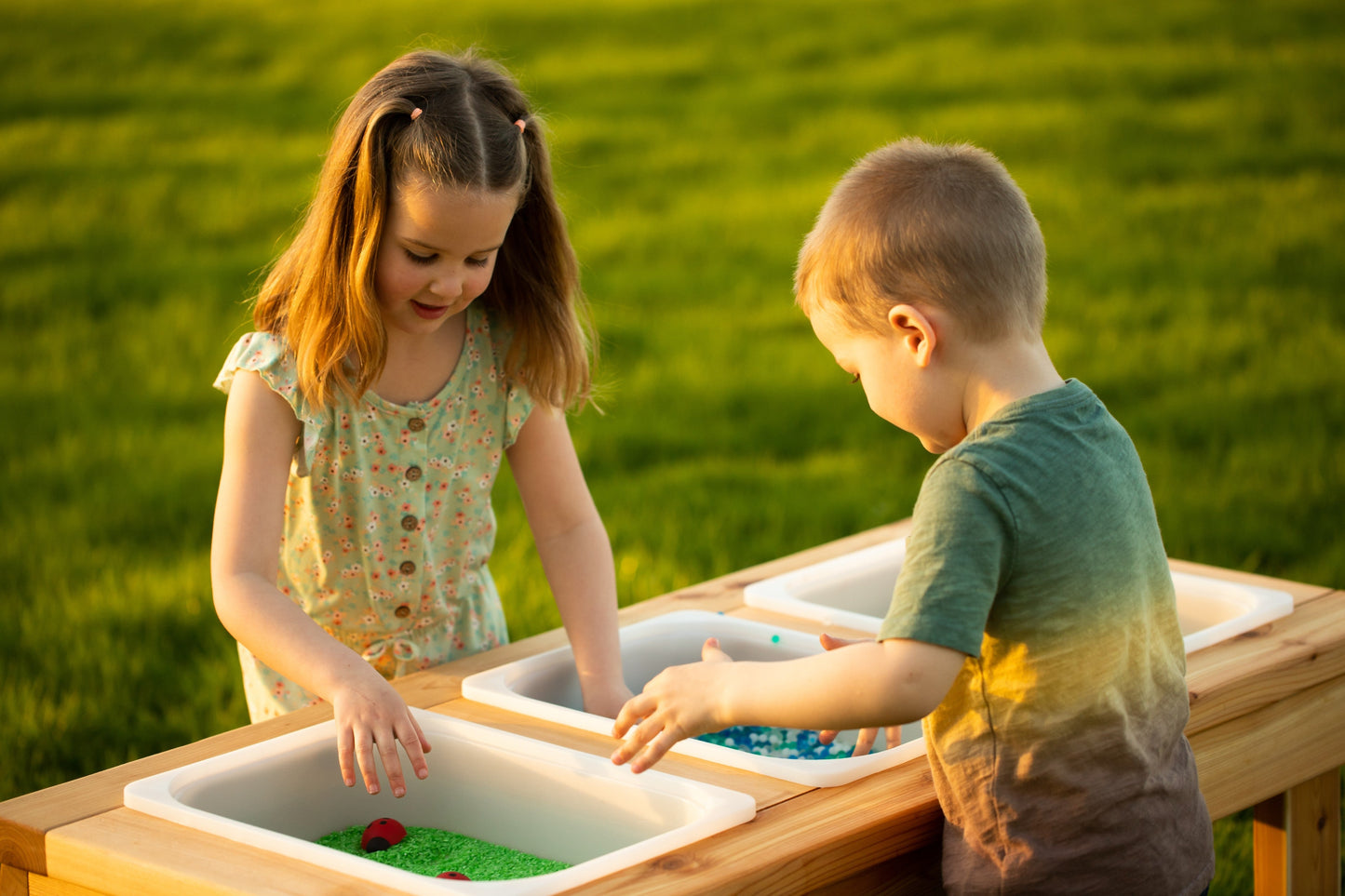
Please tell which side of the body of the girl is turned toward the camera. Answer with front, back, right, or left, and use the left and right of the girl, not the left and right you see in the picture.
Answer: front

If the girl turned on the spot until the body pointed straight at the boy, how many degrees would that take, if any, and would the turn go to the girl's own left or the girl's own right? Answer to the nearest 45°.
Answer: approximately 45° to the girl's own left

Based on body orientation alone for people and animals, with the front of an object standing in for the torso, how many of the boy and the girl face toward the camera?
1

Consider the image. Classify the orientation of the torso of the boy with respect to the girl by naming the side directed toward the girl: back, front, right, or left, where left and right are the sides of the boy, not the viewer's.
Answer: front

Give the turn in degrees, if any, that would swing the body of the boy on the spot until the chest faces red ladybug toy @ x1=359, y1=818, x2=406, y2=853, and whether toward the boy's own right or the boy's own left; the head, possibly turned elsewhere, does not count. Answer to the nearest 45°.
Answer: approximately 45° to the boy's own left

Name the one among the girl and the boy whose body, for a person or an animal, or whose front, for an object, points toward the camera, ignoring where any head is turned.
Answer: the girl

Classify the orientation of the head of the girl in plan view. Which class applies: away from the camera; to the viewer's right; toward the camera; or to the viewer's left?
toward the camera

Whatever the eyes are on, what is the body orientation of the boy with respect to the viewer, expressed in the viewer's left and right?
facing away from the viewer and to the left of the viewer
